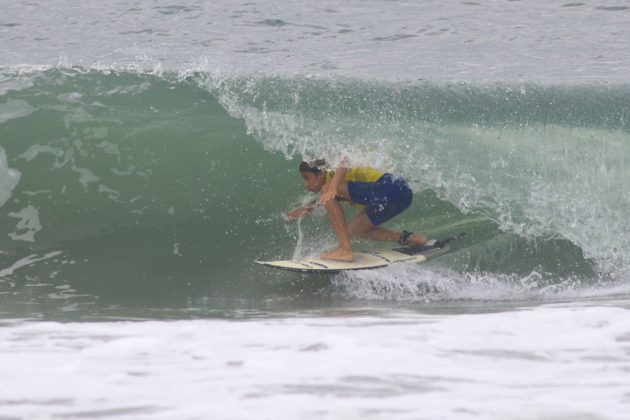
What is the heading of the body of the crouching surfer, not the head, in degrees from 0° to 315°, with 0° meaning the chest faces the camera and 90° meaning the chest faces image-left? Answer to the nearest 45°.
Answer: approximately 90°

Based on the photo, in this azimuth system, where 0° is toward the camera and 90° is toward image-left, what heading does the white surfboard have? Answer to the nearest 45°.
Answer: approximately 90°
